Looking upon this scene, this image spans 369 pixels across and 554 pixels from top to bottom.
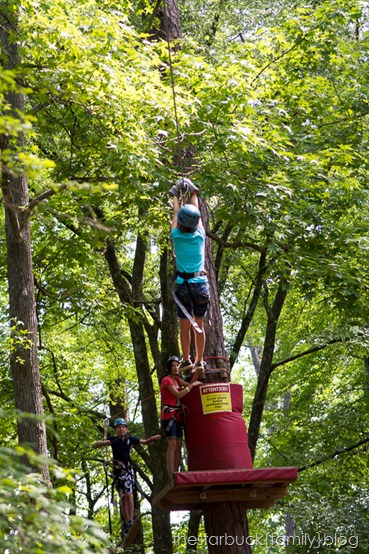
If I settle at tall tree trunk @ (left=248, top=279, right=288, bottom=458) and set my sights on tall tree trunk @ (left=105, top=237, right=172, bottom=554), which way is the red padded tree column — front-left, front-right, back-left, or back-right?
front-left

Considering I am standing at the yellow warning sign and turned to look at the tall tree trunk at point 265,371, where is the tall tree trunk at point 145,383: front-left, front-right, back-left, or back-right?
front-left

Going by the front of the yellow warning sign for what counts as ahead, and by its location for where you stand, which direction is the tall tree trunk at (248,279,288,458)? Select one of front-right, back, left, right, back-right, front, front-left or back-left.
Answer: back

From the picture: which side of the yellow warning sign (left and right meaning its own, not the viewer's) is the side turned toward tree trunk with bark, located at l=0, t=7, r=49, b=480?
right

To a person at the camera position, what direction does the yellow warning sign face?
facing the viewer
